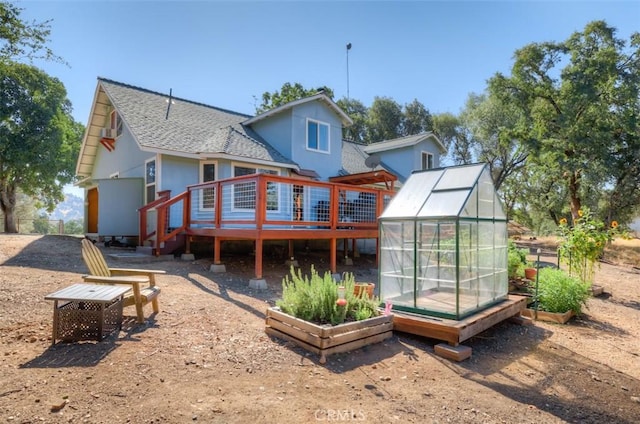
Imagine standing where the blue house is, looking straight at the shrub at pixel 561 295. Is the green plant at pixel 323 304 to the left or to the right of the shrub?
right

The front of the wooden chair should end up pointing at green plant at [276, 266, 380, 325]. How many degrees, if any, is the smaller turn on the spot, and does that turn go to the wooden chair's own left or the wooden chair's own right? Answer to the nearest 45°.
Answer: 0° — it already faces it

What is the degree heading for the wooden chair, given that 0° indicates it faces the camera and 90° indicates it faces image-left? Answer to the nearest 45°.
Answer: approximately 315°

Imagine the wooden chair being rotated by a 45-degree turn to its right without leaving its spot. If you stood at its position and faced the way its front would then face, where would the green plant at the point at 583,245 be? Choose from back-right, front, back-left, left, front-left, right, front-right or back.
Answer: left

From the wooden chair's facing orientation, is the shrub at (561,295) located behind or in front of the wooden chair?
in front

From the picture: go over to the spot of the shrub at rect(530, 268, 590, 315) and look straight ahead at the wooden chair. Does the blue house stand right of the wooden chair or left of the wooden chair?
right

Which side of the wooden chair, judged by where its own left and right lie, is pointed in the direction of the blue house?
left

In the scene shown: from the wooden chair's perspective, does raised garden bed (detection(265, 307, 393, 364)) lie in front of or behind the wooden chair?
in front
